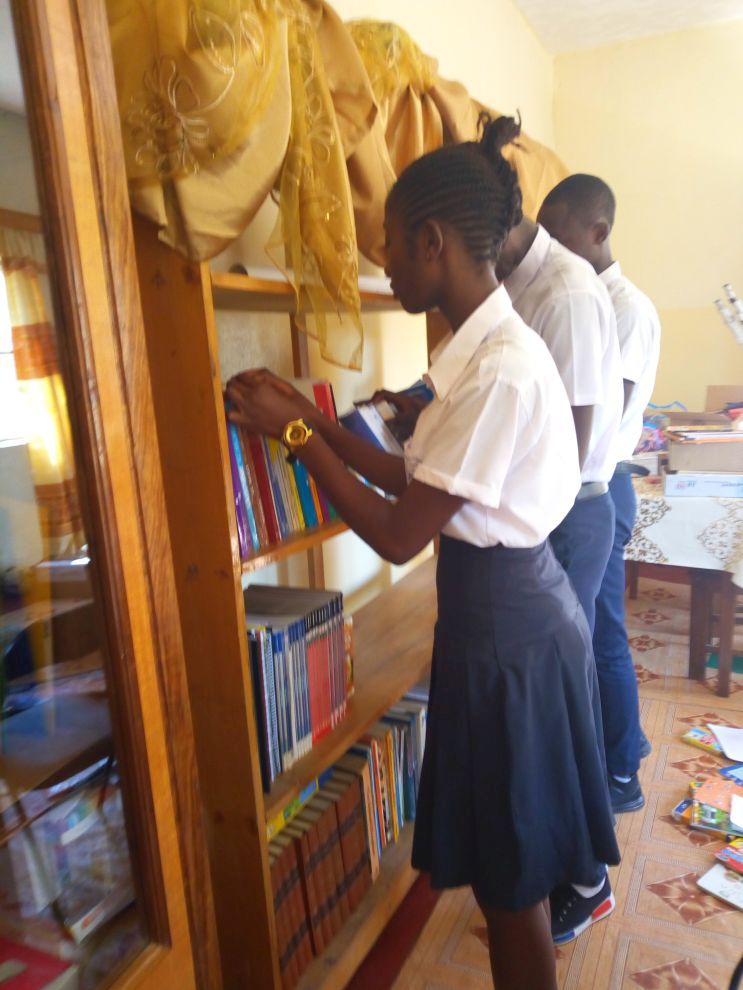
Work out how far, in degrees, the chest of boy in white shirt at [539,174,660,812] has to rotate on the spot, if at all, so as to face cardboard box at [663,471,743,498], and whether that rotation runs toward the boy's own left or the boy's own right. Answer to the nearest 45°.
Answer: approximately 135° to the boy's own right

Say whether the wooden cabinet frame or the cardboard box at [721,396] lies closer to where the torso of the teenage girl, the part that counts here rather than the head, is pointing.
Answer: the wooden cabinet frame

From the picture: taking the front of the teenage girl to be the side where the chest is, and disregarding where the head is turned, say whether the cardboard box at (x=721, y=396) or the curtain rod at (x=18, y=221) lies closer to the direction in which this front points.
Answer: the curtain rod

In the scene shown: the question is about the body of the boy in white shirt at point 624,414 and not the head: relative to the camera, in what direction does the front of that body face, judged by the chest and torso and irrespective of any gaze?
to the viewer's left

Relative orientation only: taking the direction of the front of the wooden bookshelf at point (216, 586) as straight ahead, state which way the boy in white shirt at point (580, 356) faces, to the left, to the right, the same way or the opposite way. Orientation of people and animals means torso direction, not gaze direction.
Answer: the opposite way

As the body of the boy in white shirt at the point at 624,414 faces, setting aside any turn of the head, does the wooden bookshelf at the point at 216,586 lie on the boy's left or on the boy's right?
on the boy's left

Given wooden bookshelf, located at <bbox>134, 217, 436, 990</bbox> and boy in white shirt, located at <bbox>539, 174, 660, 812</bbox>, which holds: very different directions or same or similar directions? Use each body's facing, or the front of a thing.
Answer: very different directions

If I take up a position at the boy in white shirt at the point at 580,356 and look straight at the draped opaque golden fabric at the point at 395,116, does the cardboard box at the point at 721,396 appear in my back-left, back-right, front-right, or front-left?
back-right

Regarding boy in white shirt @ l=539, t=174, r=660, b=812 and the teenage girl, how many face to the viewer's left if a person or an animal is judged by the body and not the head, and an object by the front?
2

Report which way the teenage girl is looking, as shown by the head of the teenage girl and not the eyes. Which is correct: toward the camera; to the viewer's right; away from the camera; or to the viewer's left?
to the viewer's left

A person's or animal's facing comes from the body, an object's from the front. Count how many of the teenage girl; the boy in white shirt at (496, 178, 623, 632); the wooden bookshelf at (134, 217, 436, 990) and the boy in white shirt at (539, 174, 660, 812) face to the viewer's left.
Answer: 3

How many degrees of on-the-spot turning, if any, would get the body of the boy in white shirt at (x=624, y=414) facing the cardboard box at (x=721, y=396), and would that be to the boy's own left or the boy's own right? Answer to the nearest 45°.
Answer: approximately 90° to the boy's own right

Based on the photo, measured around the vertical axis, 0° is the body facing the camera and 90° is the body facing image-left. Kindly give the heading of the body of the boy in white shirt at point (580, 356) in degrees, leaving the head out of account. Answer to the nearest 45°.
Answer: approximately 90°

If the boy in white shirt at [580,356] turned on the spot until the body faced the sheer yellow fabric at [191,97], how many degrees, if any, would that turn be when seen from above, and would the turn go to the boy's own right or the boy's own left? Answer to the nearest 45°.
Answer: approximately 45° to the boy's own left

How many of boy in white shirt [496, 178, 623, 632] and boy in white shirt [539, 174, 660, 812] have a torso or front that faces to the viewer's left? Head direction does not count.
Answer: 2

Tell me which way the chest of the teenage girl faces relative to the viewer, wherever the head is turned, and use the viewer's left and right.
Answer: facing to the left of the viewer
